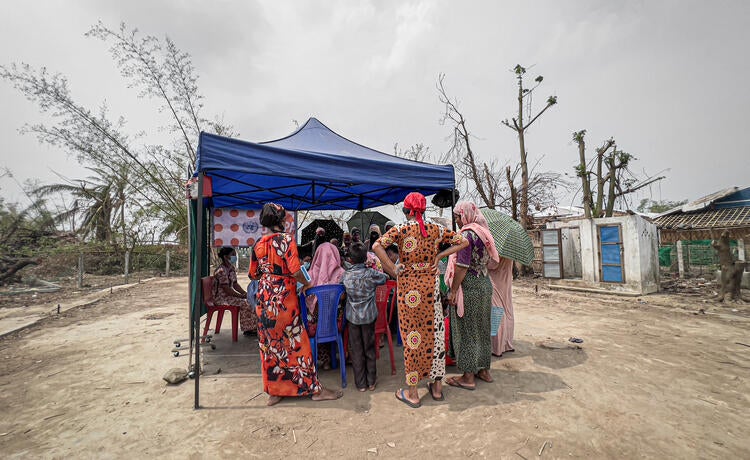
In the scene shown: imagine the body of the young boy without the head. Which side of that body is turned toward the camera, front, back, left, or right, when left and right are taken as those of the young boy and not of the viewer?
back

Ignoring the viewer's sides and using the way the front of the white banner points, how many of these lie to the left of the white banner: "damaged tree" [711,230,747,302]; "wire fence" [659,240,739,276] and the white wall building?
3

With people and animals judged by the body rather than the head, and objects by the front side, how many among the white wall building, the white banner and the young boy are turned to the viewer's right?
0

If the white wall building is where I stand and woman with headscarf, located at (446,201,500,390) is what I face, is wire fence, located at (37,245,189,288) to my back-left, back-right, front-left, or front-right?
front-right

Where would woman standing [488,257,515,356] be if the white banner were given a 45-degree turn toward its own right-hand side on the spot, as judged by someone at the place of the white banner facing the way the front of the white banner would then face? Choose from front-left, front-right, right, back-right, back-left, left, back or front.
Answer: left

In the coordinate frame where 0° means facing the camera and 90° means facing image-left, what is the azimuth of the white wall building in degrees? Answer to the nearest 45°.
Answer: approximately 45°

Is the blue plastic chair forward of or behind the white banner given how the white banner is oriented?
forward

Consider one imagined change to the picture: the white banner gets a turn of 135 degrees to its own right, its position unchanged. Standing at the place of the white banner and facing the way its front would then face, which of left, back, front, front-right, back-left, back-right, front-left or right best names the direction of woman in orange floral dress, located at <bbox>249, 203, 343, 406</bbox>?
back-left

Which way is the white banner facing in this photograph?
toward the camera

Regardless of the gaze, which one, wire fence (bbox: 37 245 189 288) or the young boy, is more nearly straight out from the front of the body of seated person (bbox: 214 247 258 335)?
the young boy

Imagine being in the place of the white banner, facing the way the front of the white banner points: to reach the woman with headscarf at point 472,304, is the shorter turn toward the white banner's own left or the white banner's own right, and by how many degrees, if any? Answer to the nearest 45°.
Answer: approximately 45° to the white banner's own left

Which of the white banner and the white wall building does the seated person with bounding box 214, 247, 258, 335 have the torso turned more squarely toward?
the white wall building
